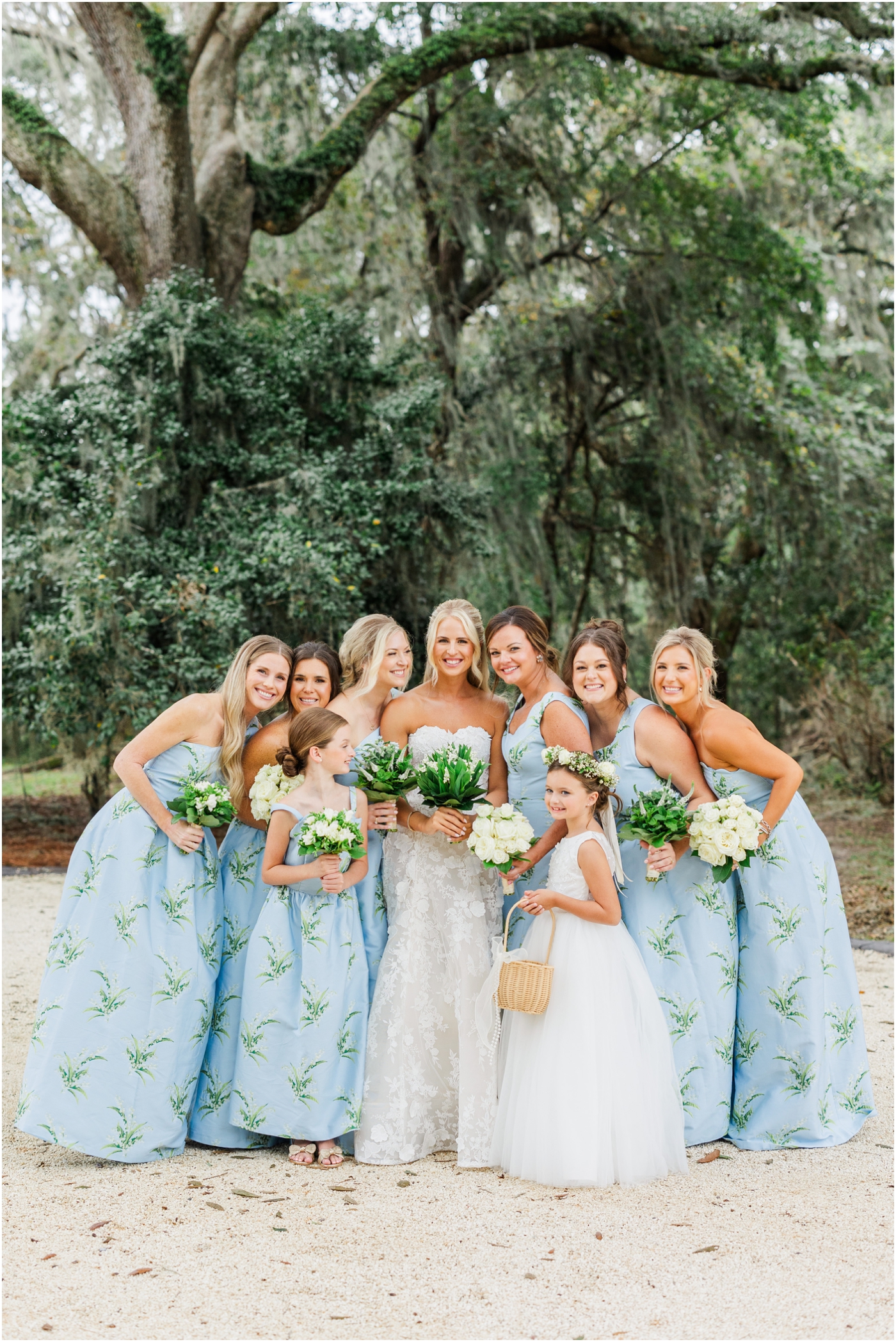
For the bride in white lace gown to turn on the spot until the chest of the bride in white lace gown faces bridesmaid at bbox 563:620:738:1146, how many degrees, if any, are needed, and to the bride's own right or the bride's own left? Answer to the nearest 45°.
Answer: approximately 90° to the bride's own left

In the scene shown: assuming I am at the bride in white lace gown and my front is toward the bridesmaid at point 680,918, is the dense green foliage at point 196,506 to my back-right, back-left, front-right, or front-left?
back-left
